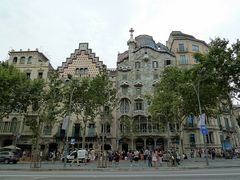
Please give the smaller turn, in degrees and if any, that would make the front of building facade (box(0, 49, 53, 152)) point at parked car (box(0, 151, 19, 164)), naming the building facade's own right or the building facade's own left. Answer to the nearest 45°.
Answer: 0° — it already faces it

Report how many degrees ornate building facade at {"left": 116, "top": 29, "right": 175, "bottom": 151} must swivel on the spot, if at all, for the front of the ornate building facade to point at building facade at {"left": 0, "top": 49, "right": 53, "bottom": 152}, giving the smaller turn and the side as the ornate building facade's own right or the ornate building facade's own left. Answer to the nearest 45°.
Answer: approximately 90° to the ornate building facade's own right

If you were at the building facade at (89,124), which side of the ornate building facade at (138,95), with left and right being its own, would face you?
right

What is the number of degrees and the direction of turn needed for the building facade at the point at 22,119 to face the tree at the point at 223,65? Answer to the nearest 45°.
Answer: approximately 45° to its left

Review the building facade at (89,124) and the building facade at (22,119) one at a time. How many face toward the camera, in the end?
2

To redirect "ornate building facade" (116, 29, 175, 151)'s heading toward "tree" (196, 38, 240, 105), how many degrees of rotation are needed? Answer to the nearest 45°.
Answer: approximately 45° to its left

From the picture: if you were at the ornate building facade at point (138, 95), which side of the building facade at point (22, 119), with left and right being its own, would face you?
left

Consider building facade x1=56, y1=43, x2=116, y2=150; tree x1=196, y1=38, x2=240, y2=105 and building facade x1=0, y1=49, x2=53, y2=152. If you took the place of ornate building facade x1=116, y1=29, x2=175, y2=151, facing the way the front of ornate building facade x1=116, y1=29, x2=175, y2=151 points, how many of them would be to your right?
2

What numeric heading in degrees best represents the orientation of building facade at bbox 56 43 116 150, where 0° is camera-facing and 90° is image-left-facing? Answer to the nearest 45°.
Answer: approximately 0°

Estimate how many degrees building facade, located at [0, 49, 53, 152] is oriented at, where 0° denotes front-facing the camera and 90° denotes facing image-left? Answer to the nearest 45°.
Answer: approximately 0°
